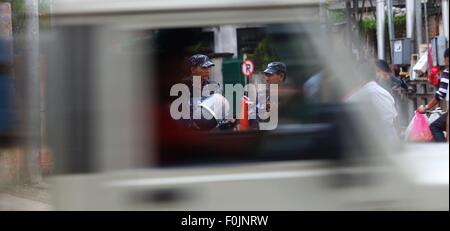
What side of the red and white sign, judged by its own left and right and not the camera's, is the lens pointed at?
front

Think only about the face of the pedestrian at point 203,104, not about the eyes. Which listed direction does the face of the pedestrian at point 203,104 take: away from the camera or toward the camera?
toward the camera

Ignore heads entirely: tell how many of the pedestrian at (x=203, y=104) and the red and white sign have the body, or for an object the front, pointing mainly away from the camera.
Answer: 0

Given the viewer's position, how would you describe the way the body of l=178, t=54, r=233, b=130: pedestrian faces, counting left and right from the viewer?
facing the viewer and to the right of the viewer

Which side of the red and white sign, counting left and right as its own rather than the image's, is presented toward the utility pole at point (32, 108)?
right
